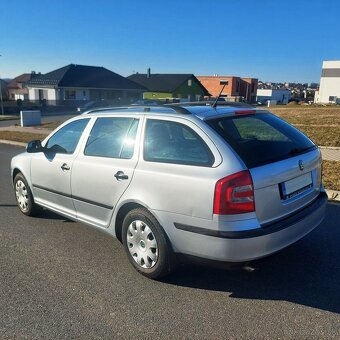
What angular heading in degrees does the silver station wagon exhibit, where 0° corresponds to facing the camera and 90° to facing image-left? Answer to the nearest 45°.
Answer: approximately 135°

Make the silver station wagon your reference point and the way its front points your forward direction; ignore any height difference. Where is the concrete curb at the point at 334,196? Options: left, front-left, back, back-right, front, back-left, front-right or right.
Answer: right
